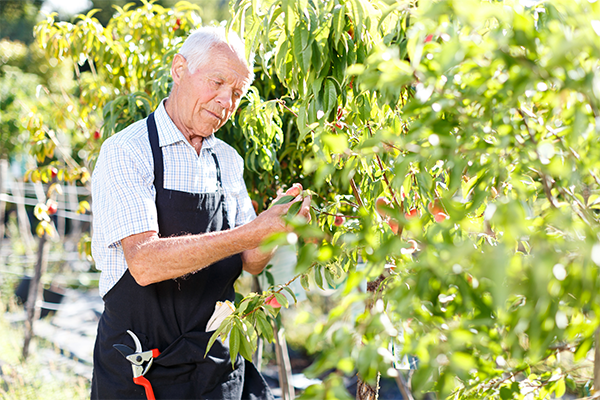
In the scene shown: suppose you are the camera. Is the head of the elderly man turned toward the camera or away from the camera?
toward the camera

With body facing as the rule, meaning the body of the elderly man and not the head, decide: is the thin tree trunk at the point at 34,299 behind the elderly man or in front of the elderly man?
behind

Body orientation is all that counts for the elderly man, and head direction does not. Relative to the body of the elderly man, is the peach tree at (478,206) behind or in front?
in front

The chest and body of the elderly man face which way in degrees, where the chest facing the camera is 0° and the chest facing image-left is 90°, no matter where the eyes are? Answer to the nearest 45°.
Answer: approximately 315°

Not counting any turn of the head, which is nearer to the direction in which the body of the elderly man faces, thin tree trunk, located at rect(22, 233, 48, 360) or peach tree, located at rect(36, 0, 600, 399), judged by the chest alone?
the peach tree
